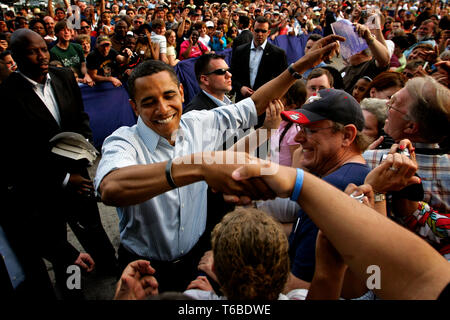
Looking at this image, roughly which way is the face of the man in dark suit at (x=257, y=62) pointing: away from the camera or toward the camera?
toward the camera

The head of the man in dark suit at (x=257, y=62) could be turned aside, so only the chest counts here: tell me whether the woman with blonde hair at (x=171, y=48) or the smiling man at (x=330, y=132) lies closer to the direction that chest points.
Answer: the smiling man

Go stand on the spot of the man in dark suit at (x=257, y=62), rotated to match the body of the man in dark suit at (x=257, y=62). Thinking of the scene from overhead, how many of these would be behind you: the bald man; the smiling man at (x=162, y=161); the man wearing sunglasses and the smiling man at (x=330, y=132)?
0

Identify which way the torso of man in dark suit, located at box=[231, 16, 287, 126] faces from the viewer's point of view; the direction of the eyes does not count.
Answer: toward the camera

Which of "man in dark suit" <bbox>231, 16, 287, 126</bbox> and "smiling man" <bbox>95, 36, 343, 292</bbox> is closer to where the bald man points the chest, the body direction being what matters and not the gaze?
the smiling man

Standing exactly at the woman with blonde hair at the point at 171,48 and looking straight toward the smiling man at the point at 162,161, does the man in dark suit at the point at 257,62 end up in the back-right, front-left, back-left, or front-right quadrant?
front-left

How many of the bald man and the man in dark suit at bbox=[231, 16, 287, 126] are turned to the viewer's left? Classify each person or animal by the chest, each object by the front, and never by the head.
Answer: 0

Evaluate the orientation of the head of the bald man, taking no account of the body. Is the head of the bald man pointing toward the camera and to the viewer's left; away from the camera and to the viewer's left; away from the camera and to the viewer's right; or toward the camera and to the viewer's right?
toward the camera and to the viewer's right

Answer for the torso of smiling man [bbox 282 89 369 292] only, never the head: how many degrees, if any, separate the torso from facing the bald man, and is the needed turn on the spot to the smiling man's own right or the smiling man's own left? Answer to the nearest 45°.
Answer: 0° — they already face them

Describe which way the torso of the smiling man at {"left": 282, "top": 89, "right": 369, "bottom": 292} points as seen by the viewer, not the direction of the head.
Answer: to the viewer's left

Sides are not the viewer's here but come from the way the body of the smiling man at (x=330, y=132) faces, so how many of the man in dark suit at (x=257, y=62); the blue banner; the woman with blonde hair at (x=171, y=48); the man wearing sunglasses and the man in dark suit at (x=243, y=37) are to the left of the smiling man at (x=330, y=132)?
0

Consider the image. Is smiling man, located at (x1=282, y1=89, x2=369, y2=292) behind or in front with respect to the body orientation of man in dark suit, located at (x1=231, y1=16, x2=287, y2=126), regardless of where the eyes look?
in front

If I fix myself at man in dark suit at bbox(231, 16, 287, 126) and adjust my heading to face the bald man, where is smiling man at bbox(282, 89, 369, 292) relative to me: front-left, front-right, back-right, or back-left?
front-left

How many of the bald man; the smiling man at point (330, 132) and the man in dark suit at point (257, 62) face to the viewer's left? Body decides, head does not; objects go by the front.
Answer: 1
